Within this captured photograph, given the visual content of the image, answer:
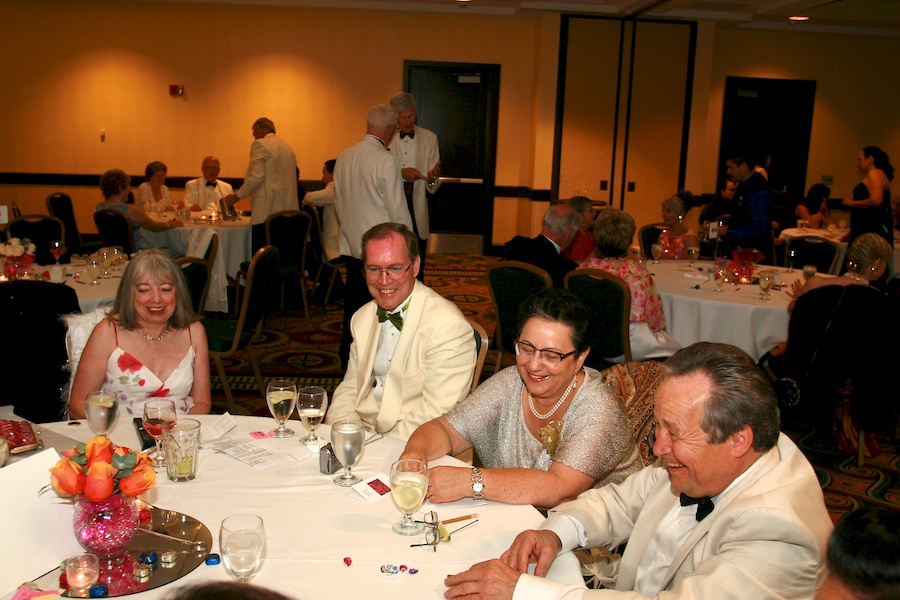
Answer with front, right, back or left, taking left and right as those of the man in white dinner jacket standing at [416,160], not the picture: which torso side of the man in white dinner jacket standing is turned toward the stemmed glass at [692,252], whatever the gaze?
left

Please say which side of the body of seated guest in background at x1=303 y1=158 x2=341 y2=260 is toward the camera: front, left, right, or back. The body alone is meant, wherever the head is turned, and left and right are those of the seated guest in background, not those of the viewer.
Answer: left

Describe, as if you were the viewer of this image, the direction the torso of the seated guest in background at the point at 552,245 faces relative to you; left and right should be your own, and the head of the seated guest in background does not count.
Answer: facing away from the viewer and to the right of the viewer

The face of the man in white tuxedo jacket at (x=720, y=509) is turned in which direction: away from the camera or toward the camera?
toward the camera

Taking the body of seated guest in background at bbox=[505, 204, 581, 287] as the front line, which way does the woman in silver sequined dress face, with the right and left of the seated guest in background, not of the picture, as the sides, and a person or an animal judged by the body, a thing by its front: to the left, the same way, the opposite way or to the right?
the opposite way

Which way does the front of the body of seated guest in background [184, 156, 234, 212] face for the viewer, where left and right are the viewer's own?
facing the viewer

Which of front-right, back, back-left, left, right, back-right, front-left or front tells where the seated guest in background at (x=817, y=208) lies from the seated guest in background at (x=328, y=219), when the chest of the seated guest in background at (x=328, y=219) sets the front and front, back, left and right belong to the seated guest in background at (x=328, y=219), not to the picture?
back

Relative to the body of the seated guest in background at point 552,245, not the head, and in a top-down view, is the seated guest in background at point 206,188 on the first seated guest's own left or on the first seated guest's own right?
on the first seated guest's own left

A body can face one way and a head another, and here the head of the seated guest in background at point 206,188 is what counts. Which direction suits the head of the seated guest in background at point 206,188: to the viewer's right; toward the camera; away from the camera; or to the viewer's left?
toward the camera

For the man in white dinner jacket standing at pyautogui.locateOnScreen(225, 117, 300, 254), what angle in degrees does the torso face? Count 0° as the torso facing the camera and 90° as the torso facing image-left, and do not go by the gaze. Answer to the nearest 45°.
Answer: approximately 135°

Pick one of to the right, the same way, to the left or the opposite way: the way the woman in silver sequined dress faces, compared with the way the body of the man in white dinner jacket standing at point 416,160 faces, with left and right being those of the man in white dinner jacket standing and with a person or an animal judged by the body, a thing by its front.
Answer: the same way

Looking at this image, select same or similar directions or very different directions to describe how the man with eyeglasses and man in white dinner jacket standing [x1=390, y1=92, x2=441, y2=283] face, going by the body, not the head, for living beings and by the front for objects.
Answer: same or similar directions

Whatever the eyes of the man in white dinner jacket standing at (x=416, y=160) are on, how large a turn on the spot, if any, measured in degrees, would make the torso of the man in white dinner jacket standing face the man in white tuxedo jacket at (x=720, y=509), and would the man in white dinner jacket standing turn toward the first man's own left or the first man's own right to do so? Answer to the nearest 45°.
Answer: approximately 45° to the first man's own left
